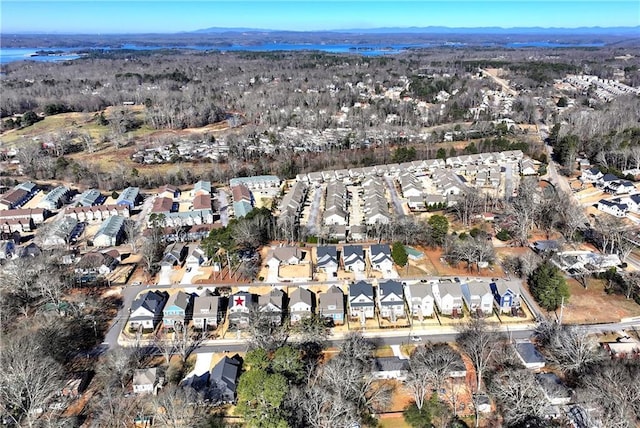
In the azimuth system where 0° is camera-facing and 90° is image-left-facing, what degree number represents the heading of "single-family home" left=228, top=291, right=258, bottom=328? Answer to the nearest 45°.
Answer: approximately 0°

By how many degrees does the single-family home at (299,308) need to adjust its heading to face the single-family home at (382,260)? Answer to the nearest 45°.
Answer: approximately 135° to its left

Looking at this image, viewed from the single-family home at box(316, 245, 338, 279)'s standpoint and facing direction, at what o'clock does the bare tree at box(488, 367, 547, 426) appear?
The bare tree is roughly at 11 o'clock from the single-family home.

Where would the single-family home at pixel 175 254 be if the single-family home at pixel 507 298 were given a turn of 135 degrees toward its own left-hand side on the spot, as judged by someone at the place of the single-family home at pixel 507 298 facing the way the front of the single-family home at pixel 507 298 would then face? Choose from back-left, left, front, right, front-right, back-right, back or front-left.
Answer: back-left

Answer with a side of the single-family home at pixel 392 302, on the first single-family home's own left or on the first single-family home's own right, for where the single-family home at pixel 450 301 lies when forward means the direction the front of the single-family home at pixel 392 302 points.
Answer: on the first single-family home's own left

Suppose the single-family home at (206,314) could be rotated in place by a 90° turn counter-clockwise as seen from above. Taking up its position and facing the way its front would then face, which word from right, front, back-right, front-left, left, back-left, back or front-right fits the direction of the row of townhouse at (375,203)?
front-left

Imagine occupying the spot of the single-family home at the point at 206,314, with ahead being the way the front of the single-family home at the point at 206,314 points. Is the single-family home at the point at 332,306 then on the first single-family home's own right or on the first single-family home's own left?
on the first single-family home's own left

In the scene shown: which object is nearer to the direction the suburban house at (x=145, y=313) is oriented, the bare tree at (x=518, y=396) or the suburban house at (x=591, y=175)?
the bare tree

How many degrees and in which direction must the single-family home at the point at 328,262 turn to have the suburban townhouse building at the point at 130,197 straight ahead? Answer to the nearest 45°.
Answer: approximately 135° to its right

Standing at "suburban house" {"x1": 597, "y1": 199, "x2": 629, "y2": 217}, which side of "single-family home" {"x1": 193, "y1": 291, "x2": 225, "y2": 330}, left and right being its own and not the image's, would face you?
left

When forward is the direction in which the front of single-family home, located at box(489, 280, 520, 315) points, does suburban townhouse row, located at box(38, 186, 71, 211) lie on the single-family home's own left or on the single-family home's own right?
on the single-family home's own right

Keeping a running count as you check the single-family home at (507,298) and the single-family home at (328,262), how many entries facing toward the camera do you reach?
2

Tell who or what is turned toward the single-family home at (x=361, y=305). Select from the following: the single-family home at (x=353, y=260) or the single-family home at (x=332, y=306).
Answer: the single-family home at (x=353, y=260)
